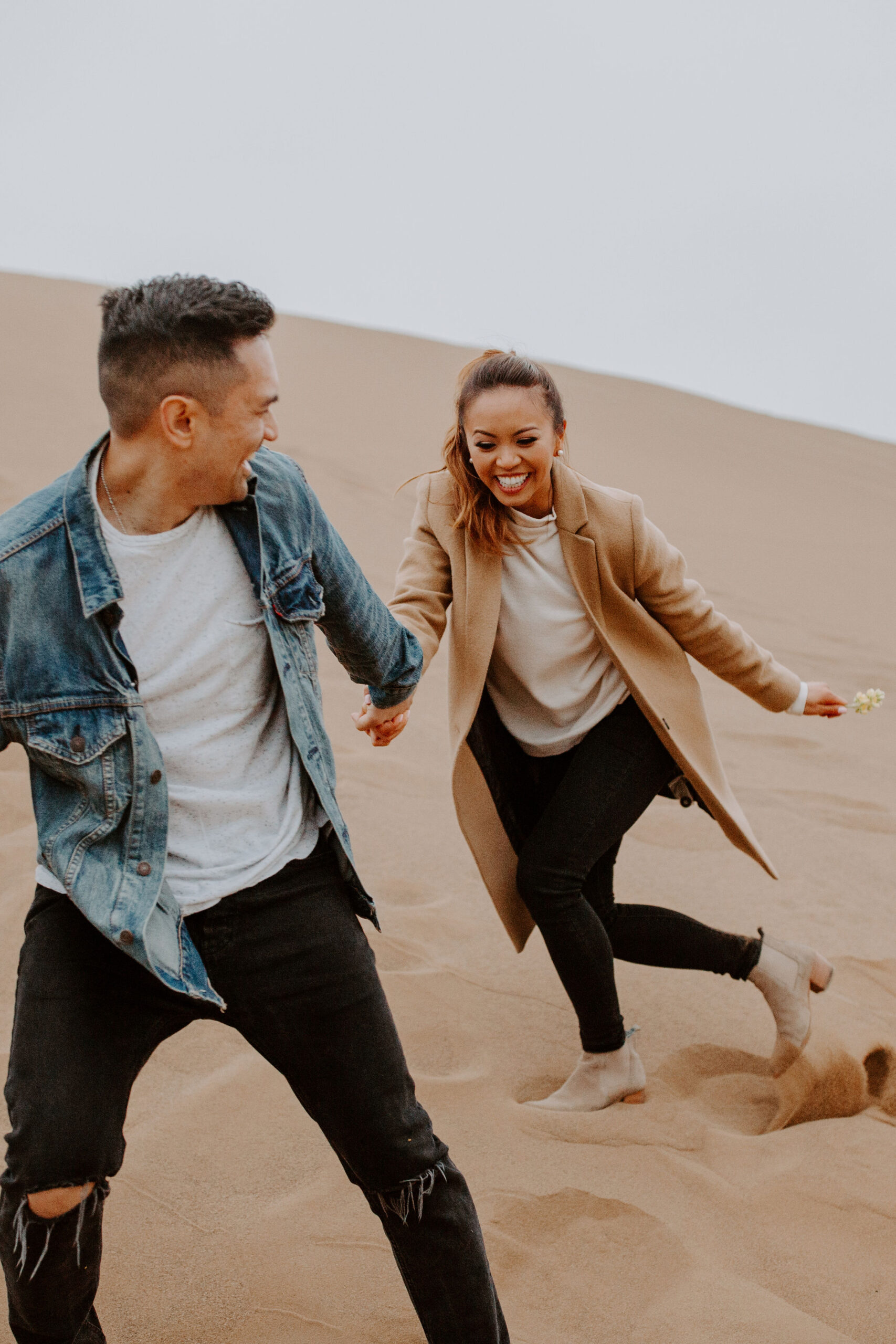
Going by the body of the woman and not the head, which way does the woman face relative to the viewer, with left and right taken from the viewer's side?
facing the viewer and to the left of the viewer

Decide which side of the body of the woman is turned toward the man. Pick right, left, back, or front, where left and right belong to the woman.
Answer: front

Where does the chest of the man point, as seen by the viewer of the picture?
toward the camera

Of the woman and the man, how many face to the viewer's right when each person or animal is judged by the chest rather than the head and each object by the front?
0

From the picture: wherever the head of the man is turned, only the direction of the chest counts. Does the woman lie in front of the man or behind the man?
behind

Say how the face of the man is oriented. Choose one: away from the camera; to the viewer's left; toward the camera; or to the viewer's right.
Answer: to the viewer's right
